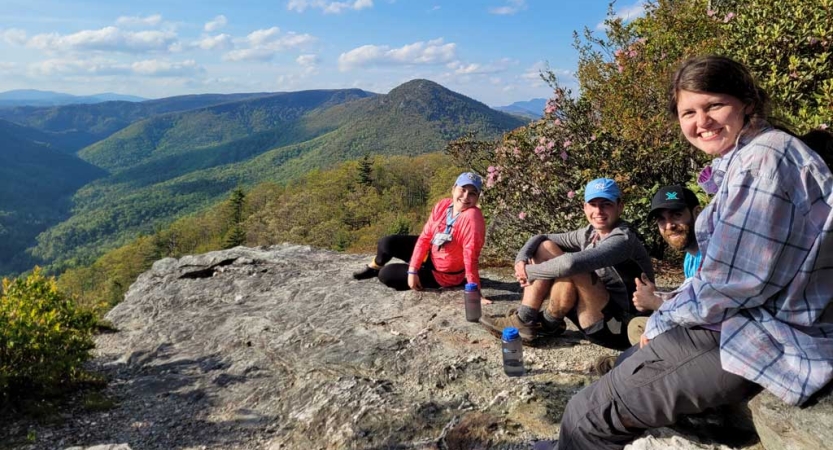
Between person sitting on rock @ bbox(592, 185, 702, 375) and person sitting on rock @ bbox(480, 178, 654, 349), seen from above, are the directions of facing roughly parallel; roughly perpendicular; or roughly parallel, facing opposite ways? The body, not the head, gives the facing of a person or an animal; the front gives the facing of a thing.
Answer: roughly parallel

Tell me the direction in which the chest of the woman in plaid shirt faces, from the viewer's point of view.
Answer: to the viewer's left

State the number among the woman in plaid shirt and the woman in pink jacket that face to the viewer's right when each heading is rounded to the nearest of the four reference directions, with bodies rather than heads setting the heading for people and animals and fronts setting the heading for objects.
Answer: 0

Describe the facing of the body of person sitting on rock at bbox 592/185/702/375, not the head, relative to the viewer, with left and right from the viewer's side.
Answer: facing the viewer and to the left of the viewer

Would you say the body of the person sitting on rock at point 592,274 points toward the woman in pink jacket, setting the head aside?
no

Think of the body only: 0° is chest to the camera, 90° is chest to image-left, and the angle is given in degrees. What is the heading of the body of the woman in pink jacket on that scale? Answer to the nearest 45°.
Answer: approximately 45°

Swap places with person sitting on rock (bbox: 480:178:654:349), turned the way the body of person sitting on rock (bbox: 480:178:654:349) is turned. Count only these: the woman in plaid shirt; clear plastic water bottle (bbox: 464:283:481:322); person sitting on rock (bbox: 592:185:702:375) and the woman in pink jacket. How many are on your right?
2

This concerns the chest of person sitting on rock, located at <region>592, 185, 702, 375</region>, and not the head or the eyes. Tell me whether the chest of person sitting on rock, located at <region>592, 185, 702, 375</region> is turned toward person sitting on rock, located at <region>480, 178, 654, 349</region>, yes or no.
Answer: no

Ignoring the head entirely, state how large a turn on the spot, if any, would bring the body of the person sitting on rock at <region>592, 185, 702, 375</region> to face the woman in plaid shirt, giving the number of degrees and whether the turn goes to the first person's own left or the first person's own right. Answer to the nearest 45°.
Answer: approximately 45° to the first person's own left

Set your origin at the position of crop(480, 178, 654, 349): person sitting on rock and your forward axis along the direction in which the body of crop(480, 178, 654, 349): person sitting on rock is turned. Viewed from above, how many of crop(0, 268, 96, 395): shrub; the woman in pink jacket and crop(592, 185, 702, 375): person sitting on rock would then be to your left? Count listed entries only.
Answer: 1

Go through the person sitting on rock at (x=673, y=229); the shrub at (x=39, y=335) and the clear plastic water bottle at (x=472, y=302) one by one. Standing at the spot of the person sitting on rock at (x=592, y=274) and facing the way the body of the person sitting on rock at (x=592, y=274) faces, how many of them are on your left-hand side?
1

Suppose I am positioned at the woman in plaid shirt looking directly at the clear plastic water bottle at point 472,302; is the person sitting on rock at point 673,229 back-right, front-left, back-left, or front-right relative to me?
front-right

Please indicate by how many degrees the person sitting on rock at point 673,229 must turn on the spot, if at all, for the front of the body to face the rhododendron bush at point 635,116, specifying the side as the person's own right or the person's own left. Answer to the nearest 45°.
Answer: approximately 135° to the person's own right

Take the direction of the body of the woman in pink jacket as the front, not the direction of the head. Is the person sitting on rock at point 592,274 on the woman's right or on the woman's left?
on the woman's left

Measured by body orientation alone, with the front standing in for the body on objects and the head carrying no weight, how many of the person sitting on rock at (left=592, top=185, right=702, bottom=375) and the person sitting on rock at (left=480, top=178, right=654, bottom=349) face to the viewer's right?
0
